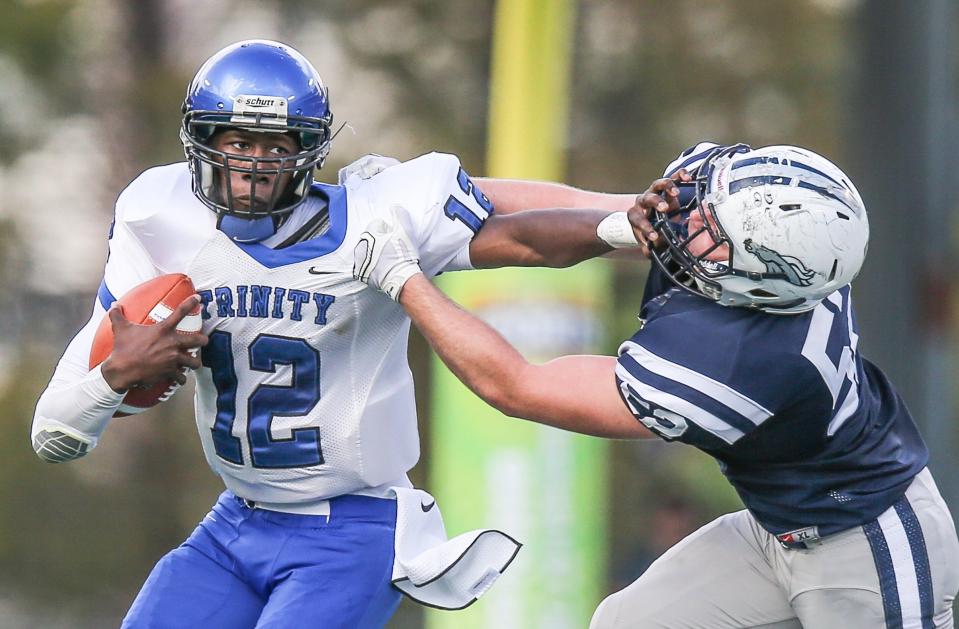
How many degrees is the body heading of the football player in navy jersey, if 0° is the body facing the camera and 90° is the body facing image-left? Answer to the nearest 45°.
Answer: approximately 90°

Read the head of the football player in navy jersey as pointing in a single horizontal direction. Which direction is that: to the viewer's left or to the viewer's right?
to the viewer's left

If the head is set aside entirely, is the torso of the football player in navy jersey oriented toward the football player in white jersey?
yes
